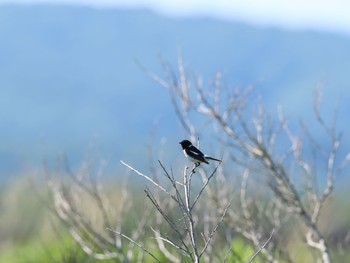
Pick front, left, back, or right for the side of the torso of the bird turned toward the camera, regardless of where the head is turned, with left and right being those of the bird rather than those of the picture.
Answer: left
